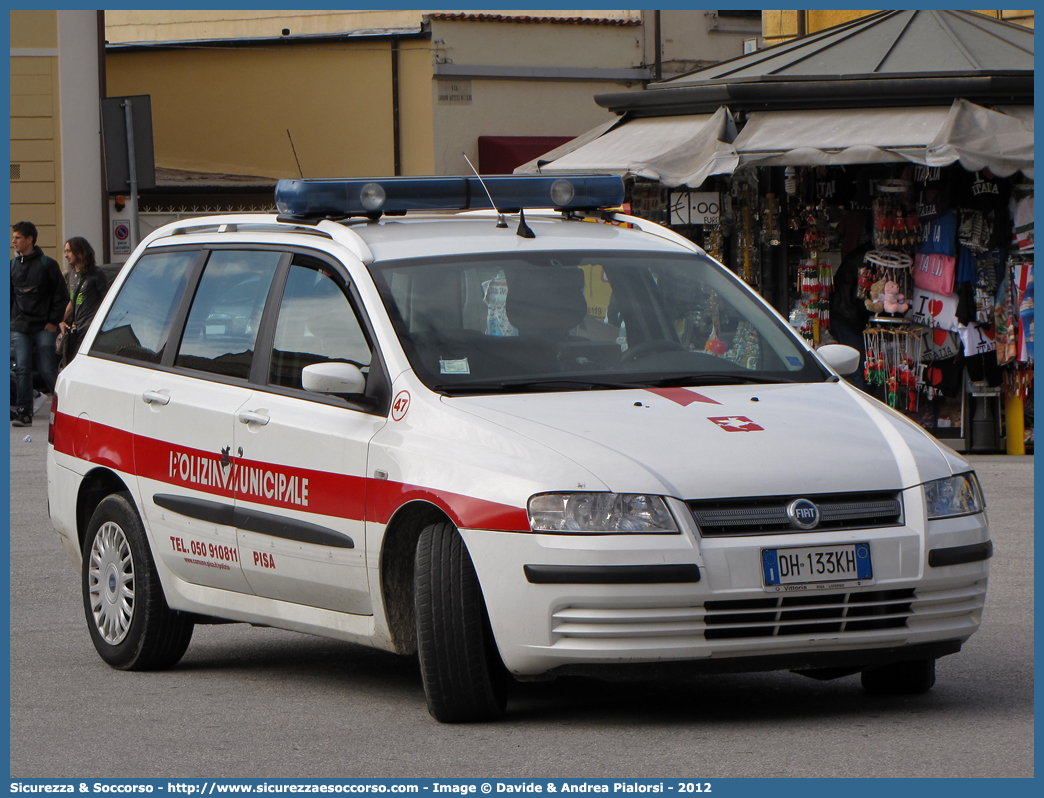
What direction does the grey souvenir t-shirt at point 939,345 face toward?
toward the camera

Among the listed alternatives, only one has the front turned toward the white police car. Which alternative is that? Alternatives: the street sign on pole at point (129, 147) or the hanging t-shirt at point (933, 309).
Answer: the hanging t-shirt

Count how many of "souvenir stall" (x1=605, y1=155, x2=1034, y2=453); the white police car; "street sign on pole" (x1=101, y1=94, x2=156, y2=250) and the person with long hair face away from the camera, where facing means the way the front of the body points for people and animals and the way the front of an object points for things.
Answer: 1

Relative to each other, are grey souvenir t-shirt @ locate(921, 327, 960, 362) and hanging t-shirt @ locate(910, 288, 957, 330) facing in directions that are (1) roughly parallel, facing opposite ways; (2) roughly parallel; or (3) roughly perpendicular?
roughly parallel

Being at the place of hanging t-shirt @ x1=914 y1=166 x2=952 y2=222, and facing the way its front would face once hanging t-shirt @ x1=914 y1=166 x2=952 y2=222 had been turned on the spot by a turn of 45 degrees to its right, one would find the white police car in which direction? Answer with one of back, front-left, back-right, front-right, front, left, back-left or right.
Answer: front-left

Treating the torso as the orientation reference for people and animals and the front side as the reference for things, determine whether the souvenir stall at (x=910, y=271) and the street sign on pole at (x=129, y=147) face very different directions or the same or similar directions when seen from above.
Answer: very different directions

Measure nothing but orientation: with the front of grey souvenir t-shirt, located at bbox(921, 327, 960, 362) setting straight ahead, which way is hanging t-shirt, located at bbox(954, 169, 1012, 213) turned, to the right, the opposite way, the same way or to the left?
the same way

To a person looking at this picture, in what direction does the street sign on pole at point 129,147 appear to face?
facing away from the viewer

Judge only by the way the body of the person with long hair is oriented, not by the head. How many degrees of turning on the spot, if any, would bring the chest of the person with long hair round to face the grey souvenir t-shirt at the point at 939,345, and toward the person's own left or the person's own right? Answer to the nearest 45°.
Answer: approximately 90° to the person's own left

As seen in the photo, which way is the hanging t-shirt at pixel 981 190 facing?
toward the camera

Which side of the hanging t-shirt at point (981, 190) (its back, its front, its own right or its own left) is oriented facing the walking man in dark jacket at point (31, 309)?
right
